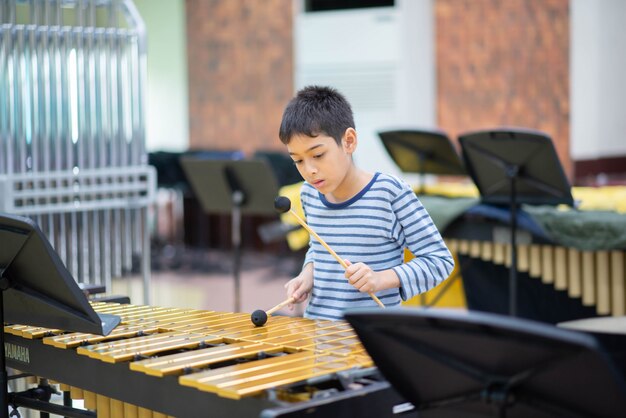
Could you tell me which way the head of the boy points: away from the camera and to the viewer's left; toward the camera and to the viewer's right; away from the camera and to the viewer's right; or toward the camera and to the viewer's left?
toward the camera and to the viewer's left

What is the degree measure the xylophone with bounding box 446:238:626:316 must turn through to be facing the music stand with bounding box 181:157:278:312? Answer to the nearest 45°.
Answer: approximately 90° to its right

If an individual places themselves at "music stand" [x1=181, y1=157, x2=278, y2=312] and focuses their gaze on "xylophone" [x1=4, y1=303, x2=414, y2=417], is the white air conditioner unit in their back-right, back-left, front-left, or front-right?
back-left

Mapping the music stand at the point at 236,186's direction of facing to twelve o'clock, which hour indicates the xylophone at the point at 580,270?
The xylophone is roughly at 3 o'clock from the music stand.

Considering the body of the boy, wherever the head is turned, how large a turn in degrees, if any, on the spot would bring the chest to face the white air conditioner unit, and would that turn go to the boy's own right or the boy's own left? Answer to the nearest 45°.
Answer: approximately 135° to the boy's own right

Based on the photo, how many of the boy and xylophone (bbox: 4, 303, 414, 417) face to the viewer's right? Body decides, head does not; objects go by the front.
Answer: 0

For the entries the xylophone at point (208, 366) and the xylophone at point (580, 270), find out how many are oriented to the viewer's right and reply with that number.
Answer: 0

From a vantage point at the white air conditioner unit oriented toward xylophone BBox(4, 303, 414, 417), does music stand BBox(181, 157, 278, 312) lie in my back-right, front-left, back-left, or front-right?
front-right

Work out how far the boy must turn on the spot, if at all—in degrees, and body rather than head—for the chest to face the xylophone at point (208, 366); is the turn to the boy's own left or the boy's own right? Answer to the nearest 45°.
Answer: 0° — they already face it
